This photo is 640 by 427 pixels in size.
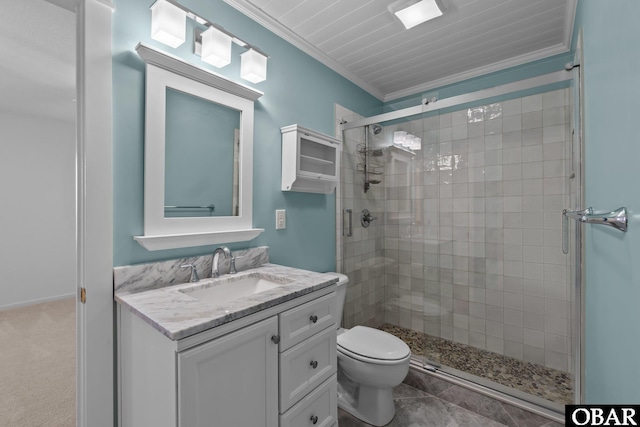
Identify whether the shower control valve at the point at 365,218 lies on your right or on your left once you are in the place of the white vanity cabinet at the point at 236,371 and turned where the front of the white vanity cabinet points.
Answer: on your left

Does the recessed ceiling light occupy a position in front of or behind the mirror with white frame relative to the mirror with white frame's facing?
in front

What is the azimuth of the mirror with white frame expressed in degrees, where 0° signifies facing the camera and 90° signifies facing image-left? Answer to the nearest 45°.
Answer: approximately 315°

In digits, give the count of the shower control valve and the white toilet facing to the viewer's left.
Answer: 0

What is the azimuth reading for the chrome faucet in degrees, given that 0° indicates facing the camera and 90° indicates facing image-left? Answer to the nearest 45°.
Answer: approximately 315°

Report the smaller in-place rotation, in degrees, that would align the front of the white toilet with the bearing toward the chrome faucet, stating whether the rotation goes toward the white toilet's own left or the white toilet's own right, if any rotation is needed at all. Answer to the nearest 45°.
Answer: approximately 90° to the white toilet's own right

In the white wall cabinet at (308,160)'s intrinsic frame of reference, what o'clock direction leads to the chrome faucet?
The chrome faucet is roughly at 3 o'clock from the white wall cabinet.
